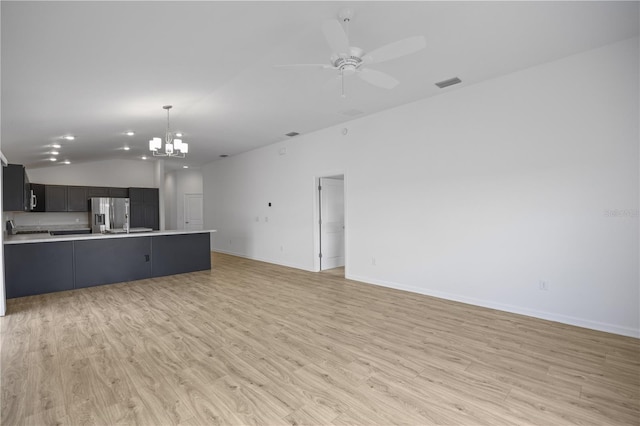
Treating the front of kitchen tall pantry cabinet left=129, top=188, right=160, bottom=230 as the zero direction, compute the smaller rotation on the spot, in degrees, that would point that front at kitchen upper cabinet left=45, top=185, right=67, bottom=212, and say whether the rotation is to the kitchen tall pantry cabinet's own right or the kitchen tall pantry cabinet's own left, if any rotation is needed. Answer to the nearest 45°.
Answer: approximately 90° to the kitchen tall pantry cabinet's own right

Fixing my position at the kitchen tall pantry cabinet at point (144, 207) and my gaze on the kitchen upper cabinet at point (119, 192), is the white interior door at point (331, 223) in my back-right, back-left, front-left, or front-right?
back-left

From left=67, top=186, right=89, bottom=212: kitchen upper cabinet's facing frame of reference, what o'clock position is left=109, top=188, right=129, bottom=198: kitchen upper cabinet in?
left=109, top=188, right=129, bottom=198: kitchen upper cabinet is roughly at 9 o'clock from left=67, top=186, right=89, bottom=212: kitchen upper cabinet.

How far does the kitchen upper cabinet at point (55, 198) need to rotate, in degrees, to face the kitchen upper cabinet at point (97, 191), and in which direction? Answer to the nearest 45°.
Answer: approximately 90° to its left

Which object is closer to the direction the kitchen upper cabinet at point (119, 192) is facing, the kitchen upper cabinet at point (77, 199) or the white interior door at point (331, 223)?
the white interior door

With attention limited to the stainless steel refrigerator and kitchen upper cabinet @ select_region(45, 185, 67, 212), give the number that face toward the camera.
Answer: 2

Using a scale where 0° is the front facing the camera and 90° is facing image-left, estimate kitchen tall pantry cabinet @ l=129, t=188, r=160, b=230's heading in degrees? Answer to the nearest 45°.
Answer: approximately 0°

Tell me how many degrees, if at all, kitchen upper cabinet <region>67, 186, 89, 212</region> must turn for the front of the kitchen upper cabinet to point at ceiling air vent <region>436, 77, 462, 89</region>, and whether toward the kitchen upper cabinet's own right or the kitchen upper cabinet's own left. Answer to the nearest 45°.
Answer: approximately 45° to the kitchen upper cabinet's own left
